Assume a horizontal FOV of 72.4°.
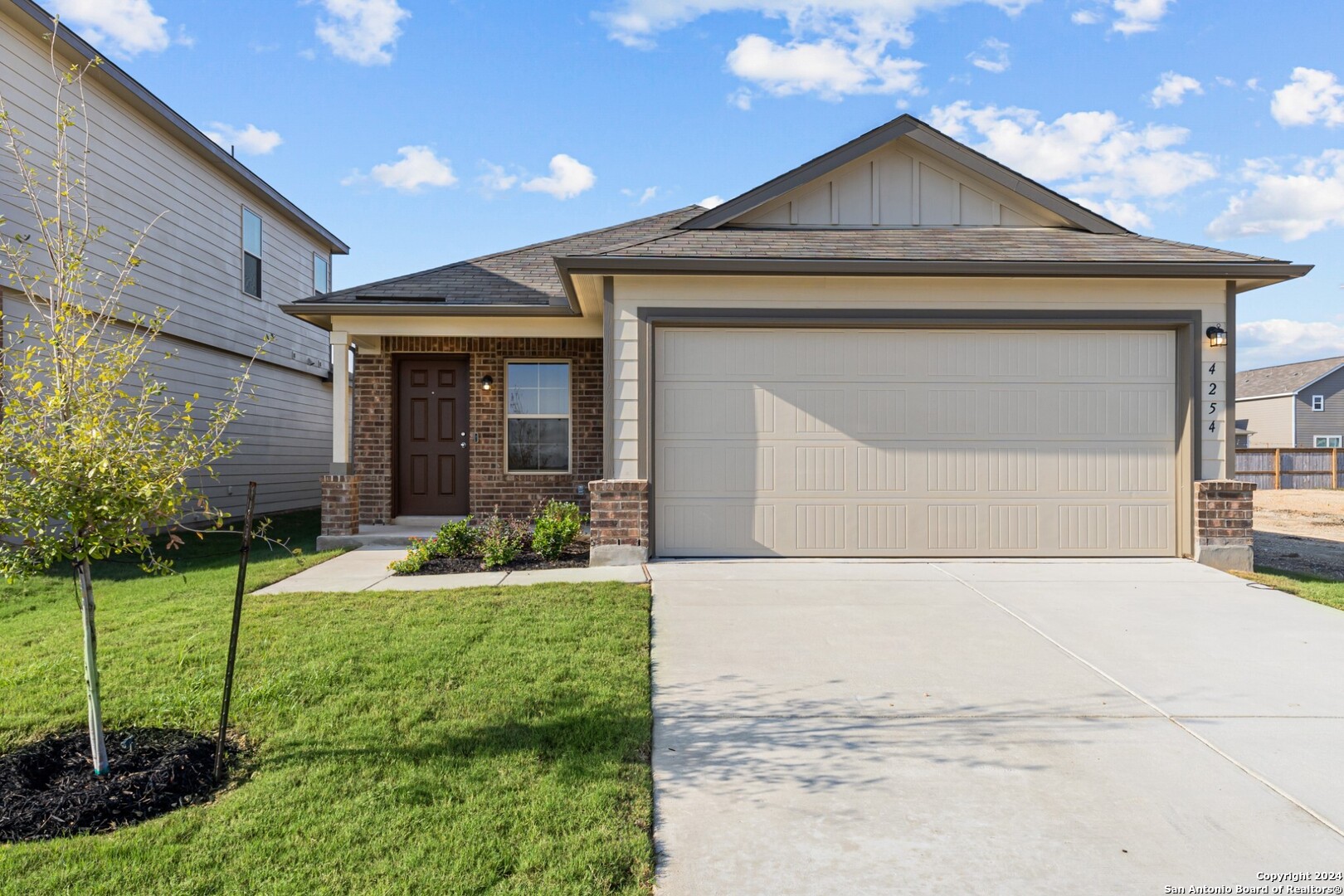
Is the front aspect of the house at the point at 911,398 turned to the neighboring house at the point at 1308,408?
no

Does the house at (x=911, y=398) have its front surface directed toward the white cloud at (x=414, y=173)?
no

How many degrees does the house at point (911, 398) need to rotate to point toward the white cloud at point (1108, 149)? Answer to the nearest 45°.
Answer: approximately 135° to its left

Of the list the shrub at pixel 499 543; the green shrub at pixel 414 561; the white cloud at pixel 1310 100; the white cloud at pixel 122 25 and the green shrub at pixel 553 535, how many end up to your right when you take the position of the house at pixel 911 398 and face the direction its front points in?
4

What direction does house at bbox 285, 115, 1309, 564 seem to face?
toward the camera

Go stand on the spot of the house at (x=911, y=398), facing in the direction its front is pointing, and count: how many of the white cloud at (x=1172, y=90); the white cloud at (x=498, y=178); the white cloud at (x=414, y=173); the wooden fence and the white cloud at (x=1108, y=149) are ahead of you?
0

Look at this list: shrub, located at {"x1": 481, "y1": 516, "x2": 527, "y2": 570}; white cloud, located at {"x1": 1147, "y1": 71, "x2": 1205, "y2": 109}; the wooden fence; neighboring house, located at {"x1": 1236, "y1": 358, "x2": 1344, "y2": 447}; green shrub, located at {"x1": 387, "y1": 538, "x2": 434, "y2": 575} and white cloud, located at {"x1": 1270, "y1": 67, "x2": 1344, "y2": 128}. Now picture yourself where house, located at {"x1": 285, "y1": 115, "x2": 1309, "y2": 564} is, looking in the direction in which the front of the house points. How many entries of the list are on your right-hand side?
2

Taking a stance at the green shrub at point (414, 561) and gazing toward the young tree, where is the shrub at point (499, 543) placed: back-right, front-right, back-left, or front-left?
back-left

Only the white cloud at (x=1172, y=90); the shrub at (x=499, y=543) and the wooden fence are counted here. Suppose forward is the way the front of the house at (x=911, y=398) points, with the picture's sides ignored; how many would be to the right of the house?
1

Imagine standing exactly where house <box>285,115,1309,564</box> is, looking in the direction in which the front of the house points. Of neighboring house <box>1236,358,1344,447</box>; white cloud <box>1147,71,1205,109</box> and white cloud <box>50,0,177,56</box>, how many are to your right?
1

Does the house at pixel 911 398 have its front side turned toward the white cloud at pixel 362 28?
no

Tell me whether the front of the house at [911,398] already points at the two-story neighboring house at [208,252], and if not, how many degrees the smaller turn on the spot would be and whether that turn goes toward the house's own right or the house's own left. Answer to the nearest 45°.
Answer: approximately 90° to the house's own right

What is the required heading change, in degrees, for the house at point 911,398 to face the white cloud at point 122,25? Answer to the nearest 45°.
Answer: approximately 90° to its right

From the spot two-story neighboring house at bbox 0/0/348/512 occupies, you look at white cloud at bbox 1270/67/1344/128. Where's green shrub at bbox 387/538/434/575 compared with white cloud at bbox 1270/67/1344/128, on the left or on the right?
right

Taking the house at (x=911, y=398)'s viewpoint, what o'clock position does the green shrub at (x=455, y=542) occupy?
The green shrub is roughly at 3 o'clock from the house.

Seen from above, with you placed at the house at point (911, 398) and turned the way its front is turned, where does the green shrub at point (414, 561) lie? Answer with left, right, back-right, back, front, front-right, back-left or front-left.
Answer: right

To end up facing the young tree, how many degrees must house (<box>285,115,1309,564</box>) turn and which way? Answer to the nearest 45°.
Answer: approximately 45° to its right

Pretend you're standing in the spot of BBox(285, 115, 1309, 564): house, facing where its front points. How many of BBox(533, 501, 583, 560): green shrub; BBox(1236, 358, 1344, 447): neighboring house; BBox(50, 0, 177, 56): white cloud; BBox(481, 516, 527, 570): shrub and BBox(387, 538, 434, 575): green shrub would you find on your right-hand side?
4
